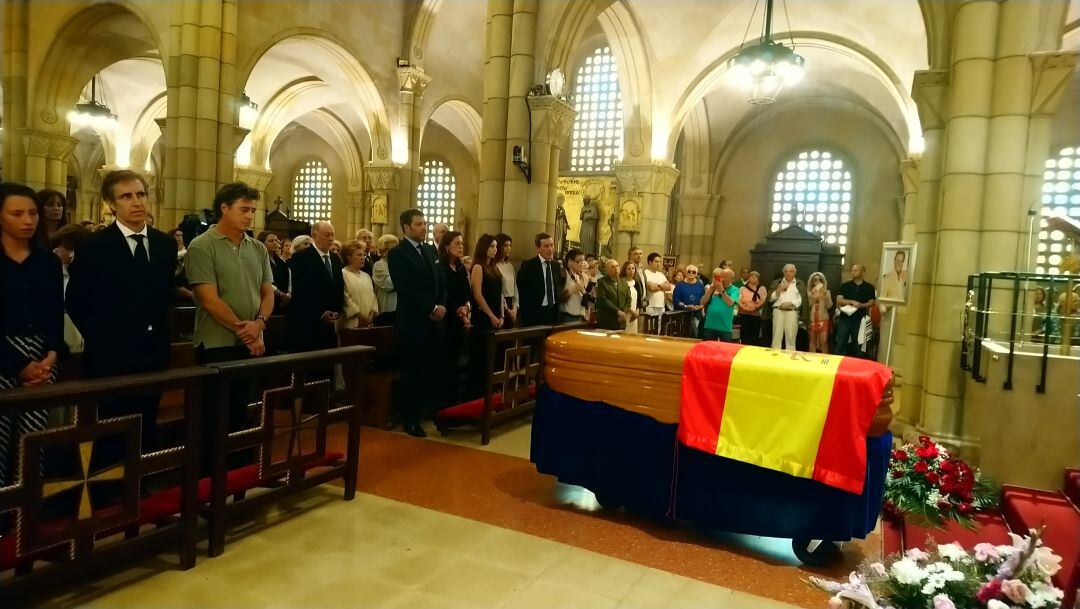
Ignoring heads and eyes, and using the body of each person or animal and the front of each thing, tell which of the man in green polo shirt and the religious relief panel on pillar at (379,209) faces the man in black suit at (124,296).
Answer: the religious relief panel on pillar

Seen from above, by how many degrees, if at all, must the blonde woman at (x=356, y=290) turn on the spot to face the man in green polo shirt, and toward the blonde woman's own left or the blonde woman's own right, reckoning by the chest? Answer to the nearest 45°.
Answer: approximately 45° to the blonde woman's own right

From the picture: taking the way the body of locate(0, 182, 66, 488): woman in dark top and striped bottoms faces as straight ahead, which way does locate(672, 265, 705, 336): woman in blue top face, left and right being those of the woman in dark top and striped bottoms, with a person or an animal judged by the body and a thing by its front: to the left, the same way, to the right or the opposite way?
to the right

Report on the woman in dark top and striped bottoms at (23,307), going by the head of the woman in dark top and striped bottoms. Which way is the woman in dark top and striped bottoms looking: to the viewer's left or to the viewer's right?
to the viewer's right

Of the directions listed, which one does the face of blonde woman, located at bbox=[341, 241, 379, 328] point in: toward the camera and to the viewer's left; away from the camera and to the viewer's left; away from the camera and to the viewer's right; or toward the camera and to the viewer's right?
toward the camera and to the viewer's right

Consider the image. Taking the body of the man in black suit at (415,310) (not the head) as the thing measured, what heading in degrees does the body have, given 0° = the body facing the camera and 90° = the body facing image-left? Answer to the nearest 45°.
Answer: approximately 315°

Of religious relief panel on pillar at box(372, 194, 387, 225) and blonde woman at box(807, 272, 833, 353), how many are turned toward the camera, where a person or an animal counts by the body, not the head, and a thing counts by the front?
2

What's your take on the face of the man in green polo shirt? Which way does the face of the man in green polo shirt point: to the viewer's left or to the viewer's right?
to the viewer's right

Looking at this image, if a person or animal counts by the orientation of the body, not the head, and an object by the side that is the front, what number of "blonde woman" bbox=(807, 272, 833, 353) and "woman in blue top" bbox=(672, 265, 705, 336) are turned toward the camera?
2

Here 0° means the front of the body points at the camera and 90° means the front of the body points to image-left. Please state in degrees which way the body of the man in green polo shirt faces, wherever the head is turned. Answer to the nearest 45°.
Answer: approximately 315°

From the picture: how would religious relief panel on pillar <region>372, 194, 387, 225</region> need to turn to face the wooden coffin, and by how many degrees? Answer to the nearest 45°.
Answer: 0° — it already faces it
